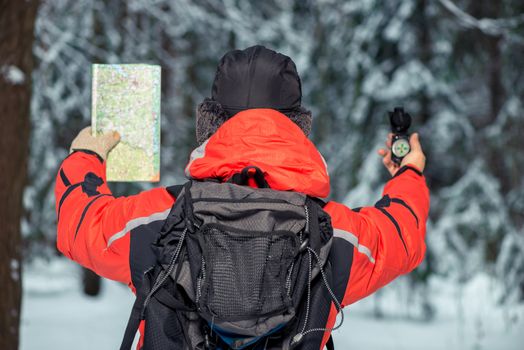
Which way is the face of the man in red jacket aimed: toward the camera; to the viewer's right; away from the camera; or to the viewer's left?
away from the camera

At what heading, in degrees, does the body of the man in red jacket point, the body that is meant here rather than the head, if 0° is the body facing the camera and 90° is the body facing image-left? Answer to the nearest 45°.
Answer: approximately 180°

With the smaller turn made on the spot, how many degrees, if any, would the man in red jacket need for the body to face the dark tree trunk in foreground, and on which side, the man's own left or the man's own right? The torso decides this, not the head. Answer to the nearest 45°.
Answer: approximately 45° to the man's own left
